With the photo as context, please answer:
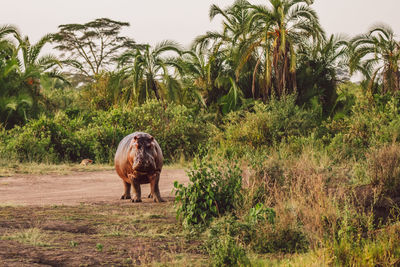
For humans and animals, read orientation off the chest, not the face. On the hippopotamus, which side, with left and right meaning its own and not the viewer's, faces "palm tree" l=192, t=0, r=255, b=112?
back

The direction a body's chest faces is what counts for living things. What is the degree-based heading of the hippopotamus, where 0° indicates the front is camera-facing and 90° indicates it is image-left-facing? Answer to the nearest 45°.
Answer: approximately 0°

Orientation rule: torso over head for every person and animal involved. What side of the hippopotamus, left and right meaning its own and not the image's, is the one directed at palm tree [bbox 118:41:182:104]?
back

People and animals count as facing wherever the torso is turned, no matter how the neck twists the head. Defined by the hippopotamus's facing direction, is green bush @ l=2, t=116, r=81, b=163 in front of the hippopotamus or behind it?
behind

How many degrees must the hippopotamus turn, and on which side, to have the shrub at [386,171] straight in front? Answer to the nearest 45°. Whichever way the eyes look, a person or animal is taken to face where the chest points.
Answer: approximately 90° to its left

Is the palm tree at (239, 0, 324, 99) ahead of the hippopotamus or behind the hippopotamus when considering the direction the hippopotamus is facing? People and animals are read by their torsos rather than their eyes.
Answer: behind

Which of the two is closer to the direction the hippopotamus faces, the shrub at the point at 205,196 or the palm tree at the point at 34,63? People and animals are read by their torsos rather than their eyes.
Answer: the shrub

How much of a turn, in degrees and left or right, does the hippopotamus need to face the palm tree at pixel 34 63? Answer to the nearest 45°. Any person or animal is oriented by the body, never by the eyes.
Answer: approximately 180°

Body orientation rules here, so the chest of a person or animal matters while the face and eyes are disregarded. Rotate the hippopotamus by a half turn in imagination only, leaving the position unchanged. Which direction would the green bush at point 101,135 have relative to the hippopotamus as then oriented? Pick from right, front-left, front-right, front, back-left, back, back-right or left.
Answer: front

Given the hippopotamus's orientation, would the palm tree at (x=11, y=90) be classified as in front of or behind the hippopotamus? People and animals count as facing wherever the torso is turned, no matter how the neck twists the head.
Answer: behind
